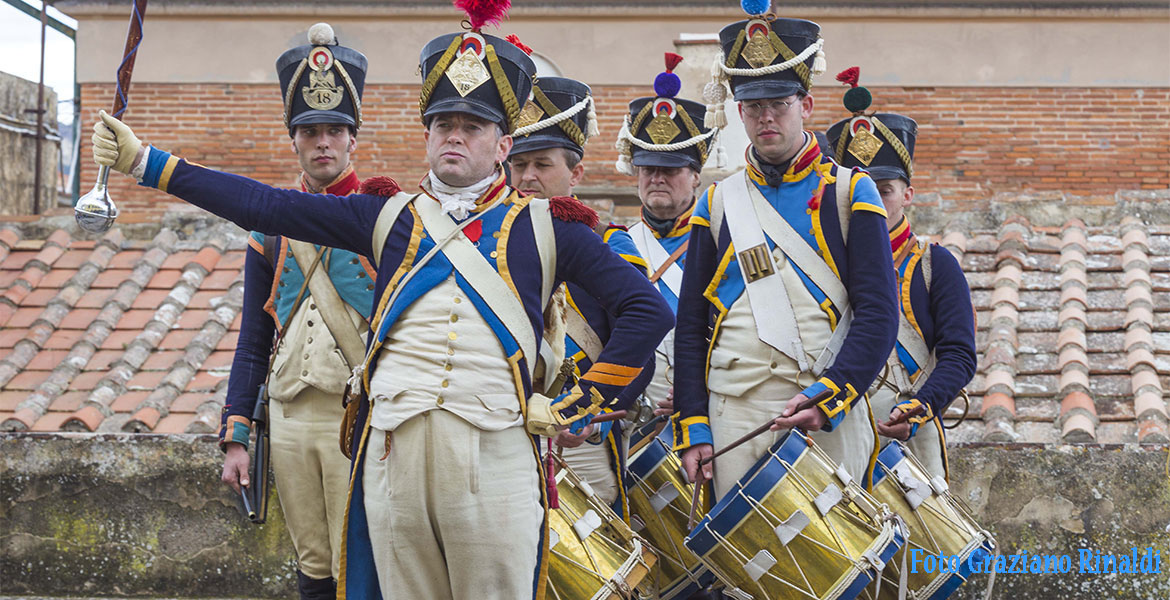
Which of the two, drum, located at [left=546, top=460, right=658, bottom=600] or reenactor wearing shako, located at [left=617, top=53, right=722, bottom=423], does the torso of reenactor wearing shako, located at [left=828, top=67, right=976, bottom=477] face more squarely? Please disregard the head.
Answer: the drum

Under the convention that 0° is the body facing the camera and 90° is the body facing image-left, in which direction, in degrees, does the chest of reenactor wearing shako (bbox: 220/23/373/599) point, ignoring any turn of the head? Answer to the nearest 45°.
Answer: approximately 0°

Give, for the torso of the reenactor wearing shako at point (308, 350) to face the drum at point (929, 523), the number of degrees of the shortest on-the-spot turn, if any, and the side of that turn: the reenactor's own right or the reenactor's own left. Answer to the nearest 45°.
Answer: approximately 90° to the reenactor's own left

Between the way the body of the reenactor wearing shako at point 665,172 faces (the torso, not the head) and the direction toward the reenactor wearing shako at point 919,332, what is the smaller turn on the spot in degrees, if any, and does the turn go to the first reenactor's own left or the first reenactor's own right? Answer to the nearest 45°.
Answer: approximately 90° to the first reenactor's own left

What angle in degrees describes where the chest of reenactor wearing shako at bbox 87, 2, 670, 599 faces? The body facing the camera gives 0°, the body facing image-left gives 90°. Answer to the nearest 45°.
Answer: approximately 0°

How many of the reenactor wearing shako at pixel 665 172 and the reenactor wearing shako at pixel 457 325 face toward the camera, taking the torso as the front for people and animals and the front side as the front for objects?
2

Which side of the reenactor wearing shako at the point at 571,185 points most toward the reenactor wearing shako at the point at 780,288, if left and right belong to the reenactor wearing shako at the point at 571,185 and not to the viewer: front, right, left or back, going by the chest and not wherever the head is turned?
left

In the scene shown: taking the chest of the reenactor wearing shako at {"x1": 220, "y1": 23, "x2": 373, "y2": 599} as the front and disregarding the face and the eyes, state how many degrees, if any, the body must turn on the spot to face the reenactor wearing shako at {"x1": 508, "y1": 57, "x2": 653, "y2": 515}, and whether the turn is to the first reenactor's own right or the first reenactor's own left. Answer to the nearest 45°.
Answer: approximately 90° to the first reenactor's own left

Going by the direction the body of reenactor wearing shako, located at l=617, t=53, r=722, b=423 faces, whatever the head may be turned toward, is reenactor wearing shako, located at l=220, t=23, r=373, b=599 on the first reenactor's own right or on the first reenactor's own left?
on the first reenactor's own right
